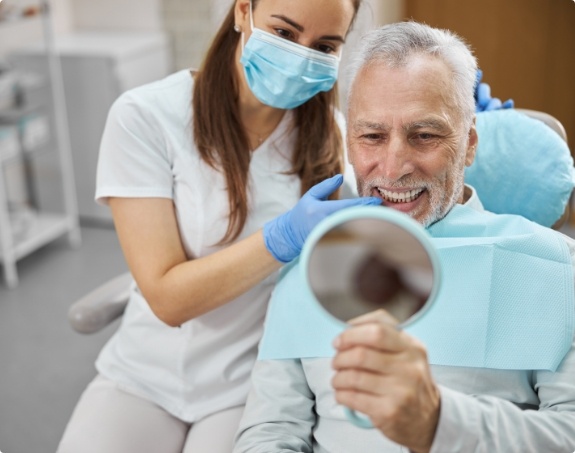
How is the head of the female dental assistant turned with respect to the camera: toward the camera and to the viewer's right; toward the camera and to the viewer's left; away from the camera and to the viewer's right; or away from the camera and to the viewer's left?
toward the camera and to the viewer's right

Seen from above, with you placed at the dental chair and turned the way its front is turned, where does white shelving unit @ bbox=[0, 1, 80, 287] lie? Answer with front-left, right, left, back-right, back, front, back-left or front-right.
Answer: right

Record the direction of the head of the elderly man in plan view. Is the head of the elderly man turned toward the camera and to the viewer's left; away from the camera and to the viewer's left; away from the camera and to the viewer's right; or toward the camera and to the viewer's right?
toward the camera and to the viewer's left

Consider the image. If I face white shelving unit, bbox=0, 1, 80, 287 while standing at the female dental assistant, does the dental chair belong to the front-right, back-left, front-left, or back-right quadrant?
back-right

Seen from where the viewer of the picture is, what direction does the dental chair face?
facing the viewer and to the left of the viewer

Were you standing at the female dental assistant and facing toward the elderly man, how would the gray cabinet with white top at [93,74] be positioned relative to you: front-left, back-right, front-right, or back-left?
back-left

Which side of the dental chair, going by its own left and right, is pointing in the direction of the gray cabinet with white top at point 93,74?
right
